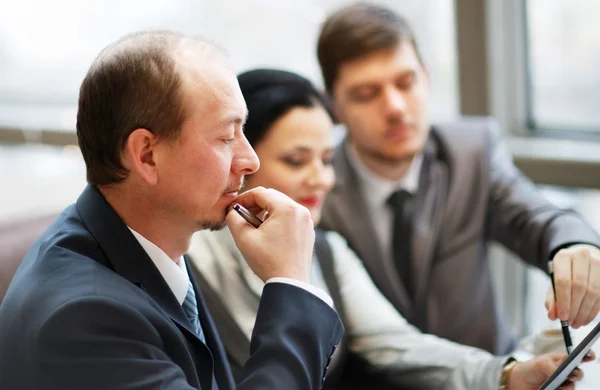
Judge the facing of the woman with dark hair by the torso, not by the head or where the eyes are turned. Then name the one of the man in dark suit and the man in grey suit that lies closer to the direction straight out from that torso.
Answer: the man in dark suit

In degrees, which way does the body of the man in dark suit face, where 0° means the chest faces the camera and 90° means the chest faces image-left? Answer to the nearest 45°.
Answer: approximately 270°

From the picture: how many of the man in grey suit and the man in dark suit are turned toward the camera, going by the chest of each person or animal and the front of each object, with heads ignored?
1

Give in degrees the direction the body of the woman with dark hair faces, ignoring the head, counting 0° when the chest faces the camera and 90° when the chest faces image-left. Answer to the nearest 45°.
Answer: approximately 315°

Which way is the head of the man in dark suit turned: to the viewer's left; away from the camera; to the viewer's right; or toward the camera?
to the viewer's right

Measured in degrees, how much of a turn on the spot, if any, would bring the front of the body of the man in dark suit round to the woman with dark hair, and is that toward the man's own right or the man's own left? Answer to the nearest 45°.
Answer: approximately 45° to the man's own left

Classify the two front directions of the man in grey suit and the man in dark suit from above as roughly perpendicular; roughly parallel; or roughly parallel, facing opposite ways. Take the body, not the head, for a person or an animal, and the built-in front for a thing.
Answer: roughly perpendicular

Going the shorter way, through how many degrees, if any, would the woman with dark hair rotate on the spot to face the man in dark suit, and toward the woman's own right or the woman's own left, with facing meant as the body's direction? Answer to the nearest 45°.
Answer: approximately 45° to the woman's own right

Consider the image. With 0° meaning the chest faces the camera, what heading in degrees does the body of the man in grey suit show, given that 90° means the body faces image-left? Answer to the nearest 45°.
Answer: approximately 0°
